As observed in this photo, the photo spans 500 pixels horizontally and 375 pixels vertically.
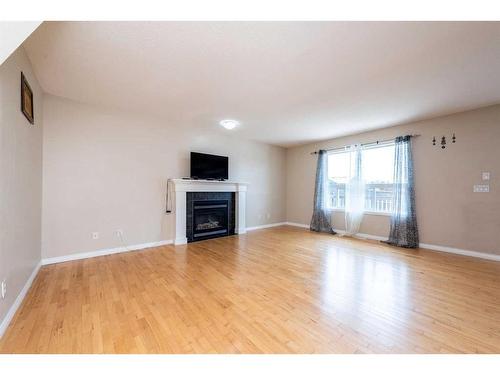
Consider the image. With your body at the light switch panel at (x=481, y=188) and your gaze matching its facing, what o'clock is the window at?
The window is roughly at 3 o'clock from the light switch panel.

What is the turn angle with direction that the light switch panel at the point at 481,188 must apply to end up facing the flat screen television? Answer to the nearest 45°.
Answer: approximately 45° to its right

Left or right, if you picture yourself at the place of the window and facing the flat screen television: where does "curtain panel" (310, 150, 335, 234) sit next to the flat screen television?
right

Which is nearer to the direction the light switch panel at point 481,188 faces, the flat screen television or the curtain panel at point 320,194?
the flat screen television

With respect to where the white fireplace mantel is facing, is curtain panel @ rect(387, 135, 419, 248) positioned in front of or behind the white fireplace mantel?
in front

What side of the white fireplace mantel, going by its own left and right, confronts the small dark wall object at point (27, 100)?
right

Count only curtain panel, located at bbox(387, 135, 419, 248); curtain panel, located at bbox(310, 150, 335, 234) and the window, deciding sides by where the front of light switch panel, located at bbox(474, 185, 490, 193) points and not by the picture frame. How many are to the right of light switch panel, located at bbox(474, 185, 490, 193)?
3

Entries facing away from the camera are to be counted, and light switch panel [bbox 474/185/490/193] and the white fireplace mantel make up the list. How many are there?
0

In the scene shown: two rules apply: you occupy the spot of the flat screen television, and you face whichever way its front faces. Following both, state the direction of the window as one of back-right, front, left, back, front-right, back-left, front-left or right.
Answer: front-left

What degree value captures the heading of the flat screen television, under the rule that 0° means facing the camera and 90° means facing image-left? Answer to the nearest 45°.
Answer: approximately 315°

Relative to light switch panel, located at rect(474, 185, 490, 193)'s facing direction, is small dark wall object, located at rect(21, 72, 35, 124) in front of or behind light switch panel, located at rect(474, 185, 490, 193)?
in front

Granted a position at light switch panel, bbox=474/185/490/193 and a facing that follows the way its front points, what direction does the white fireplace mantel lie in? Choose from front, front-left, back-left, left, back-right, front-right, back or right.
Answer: front-right

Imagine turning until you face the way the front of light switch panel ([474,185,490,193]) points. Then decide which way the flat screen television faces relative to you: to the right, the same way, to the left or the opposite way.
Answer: to the left

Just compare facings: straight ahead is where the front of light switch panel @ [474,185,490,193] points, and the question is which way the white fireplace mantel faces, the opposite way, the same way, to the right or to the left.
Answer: to the left

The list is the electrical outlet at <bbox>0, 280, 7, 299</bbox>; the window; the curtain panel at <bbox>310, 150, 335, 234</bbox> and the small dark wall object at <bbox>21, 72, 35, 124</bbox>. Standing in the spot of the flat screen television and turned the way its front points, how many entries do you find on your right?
2
